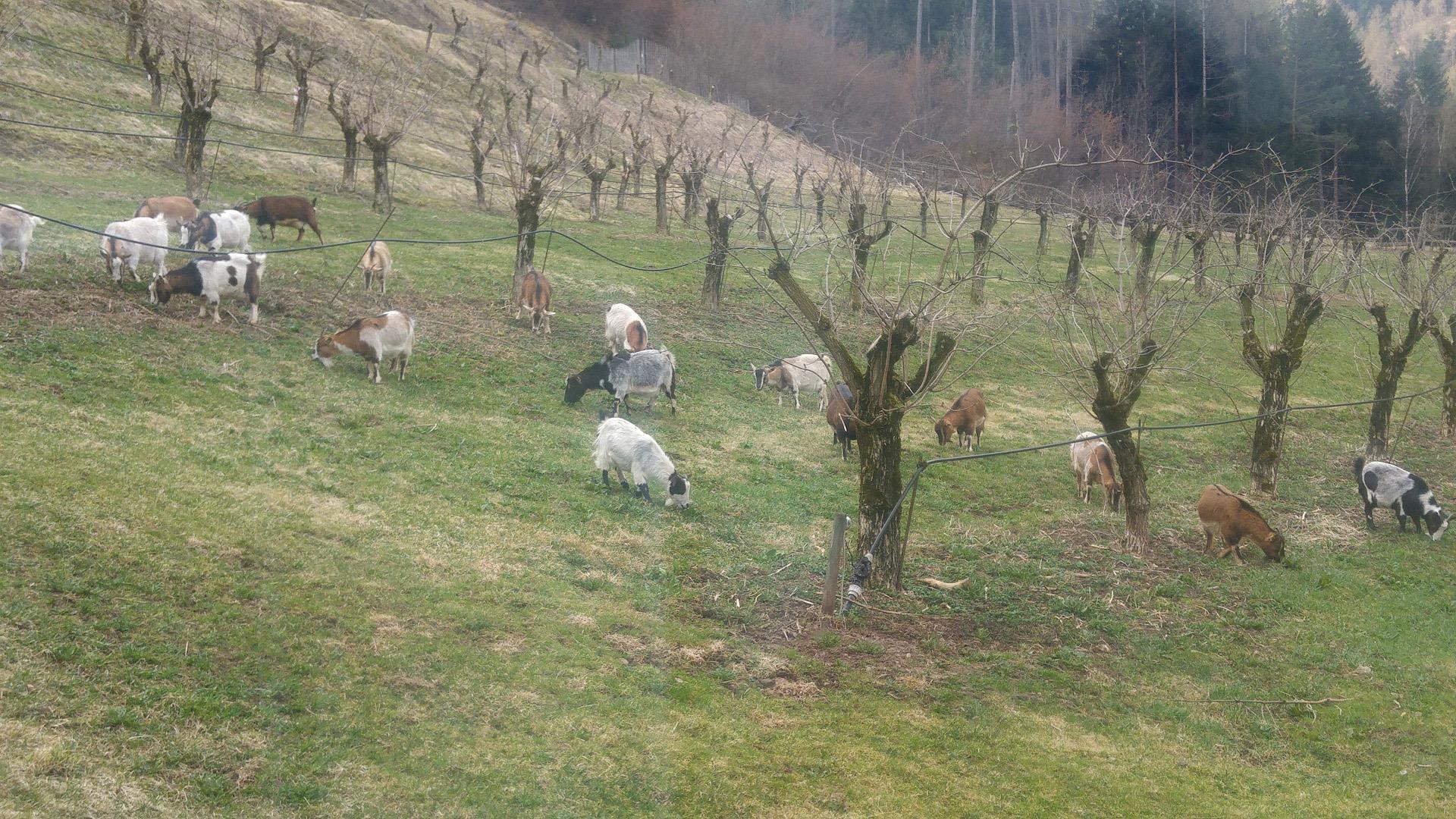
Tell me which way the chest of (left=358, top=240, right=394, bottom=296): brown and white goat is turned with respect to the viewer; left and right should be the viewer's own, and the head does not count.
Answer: facing the viewer

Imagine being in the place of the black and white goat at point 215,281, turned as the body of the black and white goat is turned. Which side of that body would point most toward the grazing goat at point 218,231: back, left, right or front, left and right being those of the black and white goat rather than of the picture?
right

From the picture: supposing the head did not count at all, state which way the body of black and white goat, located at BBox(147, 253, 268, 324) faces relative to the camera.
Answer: to the viewer's left

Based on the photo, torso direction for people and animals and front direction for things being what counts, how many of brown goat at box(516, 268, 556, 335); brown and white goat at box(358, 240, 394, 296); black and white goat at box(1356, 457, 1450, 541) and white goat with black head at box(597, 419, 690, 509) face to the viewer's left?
0

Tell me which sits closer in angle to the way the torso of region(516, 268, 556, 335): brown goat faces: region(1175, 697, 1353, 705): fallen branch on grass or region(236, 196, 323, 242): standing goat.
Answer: the fallen branch on grass

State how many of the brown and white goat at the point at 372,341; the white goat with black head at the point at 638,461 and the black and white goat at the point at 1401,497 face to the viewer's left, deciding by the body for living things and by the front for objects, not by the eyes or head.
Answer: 1

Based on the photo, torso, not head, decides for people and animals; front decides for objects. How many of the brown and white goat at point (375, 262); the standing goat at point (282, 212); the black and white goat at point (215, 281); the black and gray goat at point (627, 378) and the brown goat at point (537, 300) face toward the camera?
2

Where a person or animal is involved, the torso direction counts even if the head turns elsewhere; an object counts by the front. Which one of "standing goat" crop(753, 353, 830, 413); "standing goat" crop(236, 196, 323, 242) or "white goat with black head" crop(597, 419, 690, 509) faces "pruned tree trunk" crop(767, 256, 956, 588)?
the white goat with black head

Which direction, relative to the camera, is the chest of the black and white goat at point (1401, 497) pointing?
to the viewer's right

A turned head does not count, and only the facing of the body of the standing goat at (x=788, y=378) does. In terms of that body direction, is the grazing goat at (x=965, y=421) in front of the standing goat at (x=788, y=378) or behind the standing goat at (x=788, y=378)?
behind

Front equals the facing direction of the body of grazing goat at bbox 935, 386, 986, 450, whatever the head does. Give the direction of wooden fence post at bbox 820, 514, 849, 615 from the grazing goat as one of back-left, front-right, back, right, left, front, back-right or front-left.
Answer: front-left

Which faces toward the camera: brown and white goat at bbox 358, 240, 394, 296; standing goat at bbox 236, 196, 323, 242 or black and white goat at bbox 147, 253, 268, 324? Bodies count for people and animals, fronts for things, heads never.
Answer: the brown and white goat

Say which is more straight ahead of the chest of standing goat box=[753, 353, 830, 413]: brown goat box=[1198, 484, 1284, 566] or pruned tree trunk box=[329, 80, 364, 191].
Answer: the pruned tree trunk

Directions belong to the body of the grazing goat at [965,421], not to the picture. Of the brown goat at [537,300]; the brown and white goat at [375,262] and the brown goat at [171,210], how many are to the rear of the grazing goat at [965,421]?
0

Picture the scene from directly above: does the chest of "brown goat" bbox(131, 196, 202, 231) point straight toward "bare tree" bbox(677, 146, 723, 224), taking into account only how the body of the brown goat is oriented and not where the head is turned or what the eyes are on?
no

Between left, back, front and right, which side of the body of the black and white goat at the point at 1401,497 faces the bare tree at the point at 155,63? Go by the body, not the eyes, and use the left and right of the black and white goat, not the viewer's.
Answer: back

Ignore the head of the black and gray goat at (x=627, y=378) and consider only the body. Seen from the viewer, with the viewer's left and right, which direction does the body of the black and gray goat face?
facing to the left of the viewer
